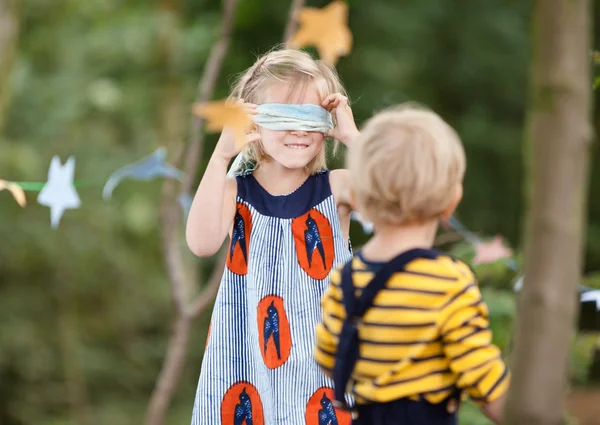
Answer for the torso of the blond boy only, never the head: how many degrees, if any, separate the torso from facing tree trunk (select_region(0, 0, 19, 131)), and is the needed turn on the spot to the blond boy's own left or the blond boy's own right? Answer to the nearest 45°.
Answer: approximately 90° to the blond boy's own left

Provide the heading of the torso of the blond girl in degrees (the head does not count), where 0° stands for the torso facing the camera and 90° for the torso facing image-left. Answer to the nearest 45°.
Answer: approximately 0°

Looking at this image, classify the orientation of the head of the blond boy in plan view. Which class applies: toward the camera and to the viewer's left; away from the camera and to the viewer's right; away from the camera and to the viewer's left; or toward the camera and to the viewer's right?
away from the camera and to the viewer's left

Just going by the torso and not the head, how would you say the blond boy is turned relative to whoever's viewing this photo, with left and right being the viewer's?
facing away from the viewer and to the right of the viewer

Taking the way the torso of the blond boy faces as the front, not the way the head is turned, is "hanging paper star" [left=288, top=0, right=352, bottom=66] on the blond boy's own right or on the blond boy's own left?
on the blond boy's own left

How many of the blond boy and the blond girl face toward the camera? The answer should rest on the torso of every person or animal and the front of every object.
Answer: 1

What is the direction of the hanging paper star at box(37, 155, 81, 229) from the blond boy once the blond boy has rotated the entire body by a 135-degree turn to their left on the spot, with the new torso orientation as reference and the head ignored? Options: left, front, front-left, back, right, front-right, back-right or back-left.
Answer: front-right
